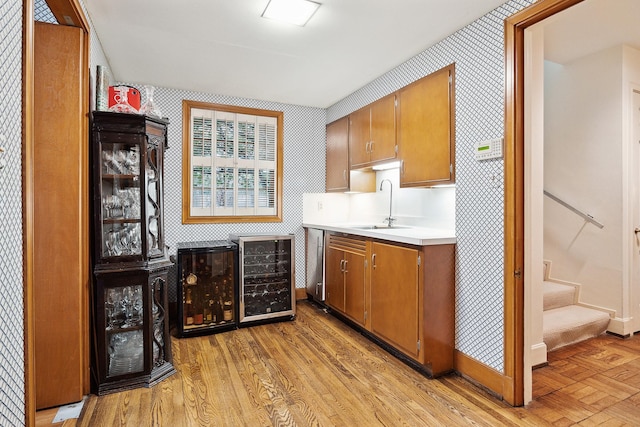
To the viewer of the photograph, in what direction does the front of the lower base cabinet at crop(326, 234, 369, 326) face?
facing the viewer and to the left of the viewer

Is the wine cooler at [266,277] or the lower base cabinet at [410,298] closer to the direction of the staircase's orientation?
the lower base cabinet

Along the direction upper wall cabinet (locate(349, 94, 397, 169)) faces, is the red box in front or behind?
in front

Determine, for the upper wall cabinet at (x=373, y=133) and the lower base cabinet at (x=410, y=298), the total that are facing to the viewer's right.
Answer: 0

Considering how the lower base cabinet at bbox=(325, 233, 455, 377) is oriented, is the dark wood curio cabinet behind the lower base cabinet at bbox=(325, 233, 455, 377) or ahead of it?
ahead

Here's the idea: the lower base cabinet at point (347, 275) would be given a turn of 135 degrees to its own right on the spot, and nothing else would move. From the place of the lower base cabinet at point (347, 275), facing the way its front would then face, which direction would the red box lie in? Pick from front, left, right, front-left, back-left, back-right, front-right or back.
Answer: back-left

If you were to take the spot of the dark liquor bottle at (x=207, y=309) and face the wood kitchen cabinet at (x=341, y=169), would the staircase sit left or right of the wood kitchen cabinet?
right

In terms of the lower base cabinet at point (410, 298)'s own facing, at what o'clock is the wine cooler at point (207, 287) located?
The wine cooler is roughly at 2 o'clock from the lower base cabinet.

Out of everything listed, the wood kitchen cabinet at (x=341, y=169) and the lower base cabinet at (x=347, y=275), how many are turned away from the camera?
0

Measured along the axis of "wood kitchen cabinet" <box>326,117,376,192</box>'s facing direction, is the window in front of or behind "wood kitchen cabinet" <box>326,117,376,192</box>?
in front

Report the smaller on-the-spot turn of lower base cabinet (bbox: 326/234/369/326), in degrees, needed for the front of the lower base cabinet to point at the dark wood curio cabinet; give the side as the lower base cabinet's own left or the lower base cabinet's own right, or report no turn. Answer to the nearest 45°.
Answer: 0° — it already faces it
